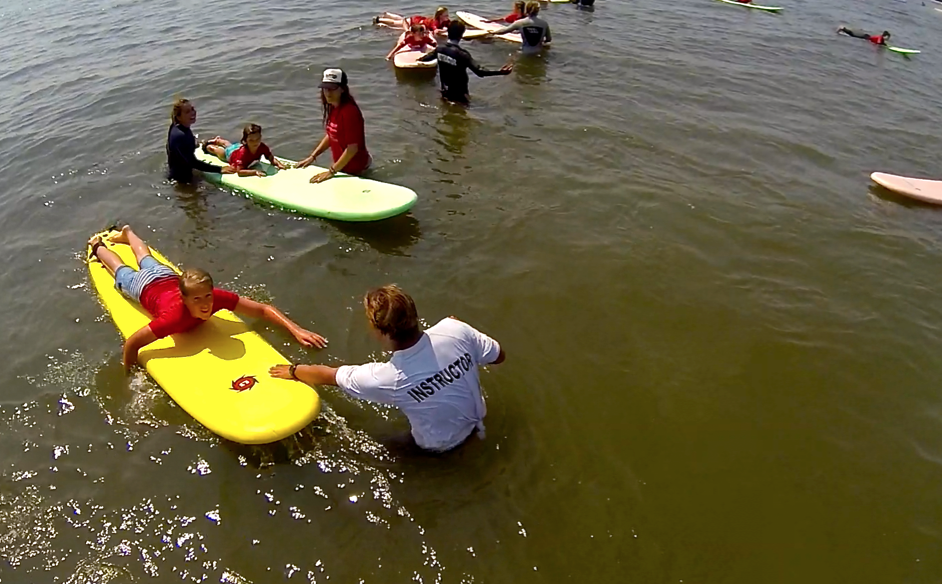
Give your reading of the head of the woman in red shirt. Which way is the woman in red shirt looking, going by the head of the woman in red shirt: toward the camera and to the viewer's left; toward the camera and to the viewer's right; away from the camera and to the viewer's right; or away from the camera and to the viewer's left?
toward the camera and to the viewer's left

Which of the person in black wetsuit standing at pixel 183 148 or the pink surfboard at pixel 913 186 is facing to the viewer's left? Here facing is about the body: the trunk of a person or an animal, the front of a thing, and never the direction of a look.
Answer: the pink surfboard

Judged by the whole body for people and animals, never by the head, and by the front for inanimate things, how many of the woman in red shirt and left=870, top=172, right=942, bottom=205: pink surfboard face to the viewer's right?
0

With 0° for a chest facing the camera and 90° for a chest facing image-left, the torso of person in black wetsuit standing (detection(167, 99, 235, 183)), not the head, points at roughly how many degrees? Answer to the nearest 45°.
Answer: approximately 270°

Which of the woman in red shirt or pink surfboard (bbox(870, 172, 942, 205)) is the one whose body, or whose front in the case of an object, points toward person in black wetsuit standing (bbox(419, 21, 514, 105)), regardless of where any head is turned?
the pink surfboard

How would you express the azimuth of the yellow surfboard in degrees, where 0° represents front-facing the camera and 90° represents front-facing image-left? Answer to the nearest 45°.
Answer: approximately 315°

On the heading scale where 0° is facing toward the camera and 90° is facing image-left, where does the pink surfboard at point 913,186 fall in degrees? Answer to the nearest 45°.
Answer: approximately 90°

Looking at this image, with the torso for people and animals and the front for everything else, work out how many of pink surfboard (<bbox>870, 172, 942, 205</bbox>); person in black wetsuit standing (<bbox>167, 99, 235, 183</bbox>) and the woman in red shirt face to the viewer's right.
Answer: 1

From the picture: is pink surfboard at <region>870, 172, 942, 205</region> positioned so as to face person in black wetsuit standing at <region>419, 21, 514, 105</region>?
yes

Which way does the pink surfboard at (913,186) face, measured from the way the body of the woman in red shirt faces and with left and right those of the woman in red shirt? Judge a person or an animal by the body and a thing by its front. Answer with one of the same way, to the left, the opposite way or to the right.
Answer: to the right

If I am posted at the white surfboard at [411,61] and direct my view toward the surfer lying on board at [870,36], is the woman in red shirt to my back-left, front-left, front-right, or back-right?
back-right

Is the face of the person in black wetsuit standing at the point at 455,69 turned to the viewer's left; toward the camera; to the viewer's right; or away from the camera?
away from the camera

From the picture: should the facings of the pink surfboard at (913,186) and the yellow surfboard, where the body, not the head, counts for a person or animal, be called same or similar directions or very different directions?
very different directions
